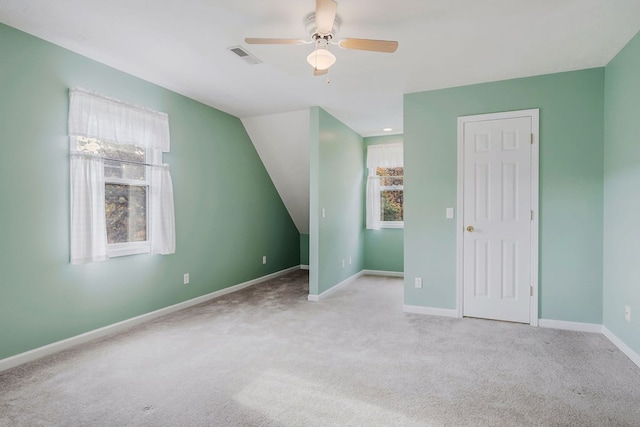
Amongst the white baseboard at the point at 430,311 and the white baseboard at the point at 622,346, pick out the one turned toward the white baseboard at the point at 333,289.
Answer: the white baseboard at the point at 622,346

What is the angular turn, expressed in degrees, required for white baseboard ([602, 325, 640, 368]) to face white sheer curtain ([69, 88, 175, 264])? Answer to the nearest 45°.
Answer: approximately 45° to its left

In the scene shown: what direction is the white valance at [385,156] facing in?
toward the camera

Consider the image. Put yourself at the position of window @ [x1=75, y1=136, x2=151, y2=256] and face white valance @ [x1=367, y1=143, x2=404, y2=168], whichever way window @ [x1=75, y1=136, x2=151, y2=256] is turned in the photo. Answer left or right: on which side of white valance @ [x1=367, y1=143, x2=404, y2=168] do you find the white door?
right

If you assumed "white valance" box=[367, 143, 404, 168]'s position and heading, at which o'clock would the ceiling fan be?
The ceiling fan is roughly at 12 o'clock from the white valance.

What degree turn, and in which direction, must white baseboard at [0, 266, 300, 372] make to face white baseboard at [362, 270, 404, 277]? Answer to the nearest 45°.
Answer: approximately 45° to its left

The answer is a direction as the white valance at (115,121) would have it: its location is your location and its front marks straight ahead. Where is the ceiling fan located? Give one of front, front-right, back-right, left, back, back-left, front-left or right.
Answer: front

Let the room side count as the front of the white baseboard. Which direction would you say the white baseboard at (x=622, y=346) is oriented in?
to the viewer's left

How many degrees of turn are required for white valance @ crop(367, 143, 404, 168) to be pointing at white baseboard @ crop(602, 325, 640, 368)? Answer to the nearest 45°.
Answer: approximately 45° to its left

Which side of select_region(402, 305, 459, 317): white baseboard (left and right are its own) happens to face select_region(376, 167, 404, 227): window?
back

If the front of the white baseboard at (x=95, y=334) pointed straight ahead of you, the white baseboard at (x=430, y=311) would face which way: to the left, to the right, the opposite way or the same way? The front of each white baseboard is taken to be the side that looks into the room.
to the right

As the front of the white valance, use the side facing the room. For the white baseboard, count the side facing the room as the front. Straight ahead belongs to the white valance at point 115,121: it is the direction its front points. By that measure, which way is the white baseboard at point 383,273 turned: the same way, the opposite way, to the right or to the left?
to the right

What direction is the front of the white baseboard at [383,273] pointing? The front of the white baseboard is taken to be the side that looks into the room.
toward the camera
